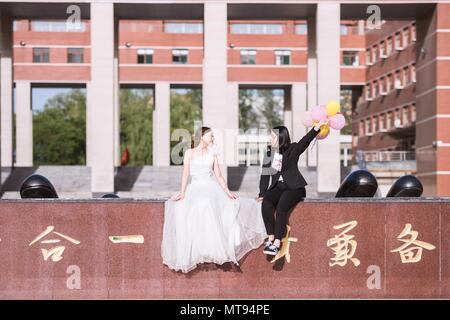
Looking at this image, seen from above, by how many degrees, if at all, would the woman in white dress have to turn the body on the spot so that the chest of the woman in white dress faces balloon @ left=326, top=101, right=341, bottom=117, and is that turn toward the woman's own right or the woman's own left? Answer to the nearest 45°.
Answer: approximately 90° to the woman's own left

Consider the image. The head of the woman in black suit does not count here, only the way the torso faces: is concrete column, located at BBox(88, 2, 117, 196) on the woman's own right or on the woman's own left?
on the woman's own right

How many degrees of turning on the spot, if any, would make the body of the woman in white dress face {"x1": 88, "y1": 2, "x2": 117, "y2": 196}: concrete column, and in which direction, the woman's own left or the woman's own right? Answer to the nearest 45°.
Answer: approximately 180°

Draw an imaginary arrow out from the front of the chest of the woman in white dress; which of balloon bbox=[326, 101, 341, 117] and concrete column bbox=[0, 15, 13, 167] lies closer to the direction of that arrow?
the balloon

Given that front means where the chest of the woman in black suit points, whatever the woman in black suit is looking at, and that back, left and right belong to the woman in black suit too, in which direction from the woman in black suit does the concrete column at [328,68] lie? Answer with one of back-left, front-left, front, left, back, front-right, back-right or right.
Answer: back-right

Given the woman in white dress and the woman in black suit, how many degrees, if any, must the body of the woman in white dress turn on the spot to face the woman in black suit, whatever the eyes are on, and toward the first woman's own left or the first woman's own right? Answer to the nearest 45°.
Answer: approximately 90° to the first woman's own left

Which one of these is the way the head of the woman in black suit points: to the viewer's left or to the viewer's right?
to the viewer's left

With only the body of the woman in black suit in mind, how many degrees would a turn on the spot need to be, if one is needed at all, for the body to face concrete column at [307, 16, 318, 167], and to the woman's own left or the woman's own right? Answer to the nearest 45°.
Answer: approximately 135° to the woman's own right

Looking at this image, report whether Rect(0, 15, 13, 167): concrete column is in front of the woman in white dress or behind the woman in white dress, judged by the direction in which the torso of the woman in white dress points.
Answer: behind

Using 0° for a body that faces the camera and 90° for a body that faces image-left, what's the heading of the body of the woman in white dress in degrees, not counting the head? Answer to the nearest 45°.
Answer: approximately 0°
